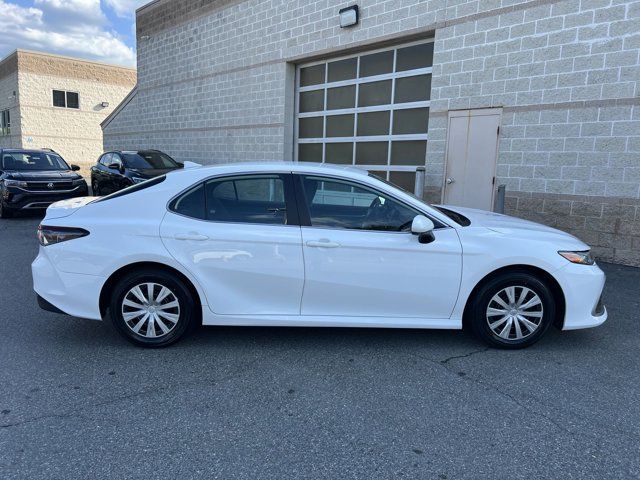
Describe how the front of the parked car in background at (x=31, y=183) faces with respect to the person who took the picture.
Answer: facing the viewer and to the right of the viewer

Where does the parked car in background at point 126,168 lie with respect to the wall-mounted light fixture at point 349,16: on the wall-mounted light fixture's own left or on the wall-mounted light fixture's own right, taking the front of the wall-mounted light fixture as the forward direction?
on the wall-mounted light fixture's own right

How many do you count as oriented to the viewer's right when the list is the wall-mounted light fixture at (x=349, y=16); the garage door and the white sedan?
1

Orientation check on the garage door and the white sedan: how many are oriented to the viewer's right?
1

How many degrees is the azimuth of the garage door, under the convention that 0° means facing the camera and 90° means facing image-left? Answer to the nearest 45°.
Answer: approximately 45°

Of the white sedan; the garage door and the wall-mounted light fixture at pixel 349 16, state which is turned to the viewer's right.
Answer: the white sedan

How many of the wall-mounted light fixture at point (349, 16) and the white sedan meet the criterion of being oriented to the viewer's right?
1

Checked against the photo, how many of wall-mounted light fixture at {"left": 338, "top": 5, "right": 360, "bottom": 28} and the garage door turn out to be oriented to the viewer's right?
0

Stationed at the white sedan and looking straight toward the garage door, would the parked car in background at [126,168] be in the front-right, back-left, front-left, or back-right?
front-left

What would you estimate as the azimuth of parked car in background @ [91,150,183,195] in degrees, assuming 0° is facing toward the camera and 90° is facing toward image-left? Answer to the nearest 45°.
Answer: approximately 315°

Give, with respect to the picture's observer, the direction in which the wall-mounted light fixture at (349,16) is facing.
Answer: facing the viewer and to the left of the viewer

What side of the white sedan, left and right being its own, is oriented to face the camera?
right

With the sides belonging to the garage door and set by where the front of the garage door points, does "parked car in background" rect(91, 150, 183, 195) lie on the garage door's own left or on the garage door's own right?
on the garage door's own right

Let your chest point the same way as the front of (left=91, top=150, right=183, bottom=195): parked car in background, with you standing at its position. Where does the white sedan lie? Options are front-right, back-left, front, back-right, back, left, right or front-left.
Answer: front-right

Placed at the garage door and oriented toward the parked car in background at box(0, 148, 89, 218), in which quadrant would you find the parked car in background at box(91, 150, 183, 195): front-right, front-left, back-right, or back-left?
front-right

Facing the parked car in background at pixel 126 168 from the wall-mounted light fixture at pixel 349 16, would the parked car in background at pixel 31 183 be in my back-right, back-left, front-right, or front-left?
front-left
